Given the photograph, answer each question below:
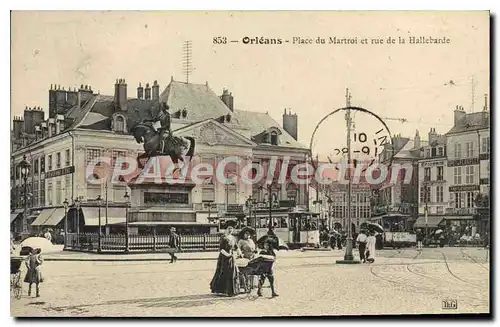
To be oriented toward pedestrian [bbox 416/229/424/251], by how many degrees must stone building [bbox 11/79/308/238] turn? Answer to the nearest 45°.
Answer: approximately 45° to its left

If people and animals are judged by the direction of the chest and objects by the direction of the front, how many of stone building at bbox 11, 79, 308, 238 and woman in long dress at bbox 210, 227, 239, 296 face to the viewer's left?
0

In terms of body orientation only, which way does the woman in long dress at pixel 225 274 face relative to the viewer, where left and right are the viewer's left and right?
facing the viewer and to the right of the viewer

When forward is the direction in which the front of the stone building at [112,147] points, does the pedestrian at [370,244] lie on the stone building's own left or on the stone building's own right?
on the stone building's own left

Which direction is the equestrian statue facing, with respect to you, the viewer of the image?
facing to the left of the viewer
